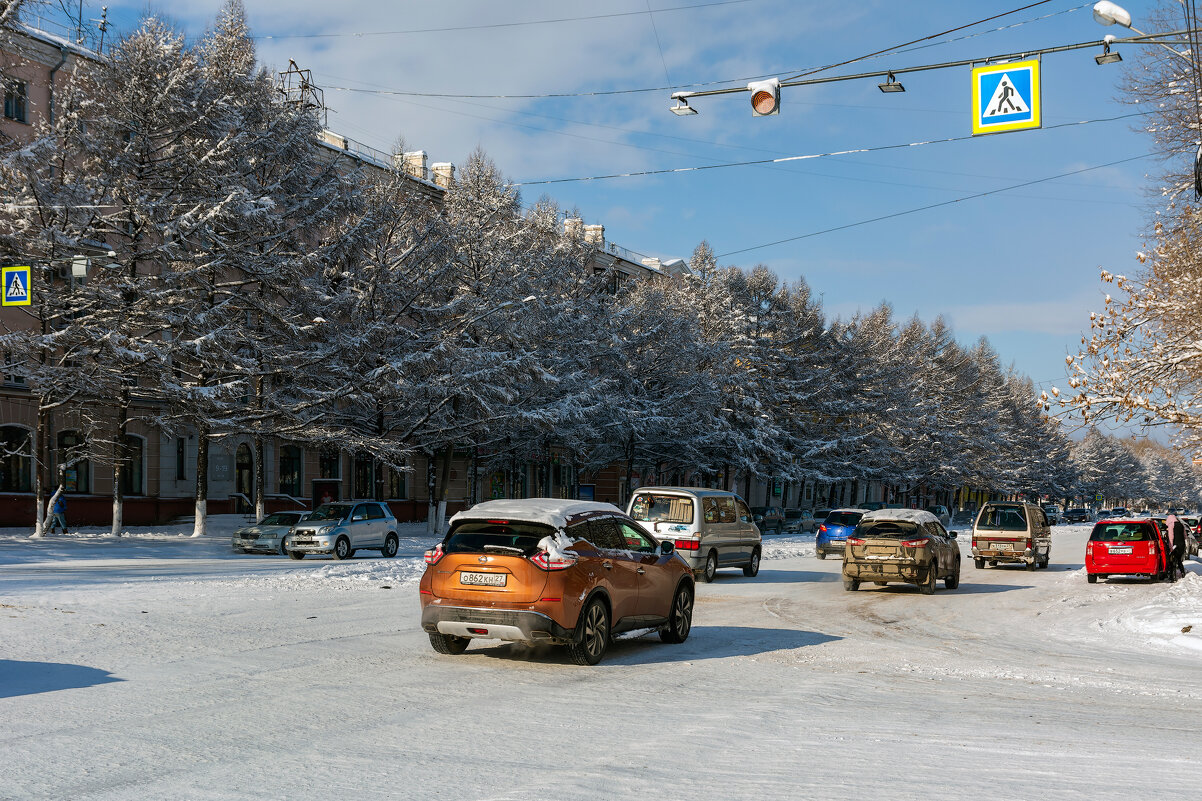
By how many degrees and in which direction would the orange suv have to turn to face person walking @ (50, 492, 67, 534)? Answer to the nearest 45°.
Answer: approximately 90° to its left

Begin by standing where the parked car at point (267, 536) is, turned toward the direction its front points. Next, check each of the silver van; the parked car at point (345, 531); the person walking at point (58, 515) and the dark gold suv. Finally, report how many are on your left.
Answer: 3

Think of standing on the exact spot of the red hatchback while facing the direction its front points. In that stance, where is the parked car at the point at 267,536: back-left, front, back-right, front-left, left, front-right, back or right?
left

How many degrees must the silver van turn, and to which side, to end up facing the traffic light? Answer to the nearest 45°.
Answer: approximately 135° to its right

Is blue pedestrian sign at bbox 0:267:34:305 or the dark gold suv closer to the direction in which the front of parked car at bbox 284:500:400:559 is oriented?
the blue pedestrian sign

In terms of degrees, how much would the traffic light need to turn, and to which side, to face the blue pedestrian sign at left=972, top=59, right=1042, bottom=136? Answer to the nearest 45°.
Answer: approximately 90° to its left

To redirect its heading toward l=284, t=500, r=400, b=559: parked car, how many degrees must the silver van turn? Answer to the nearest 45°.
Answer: approximately 90° to its left

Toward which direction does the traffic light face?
toward the camera

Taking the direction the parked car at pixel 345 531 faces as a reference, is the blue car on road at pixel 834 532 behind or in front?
behind

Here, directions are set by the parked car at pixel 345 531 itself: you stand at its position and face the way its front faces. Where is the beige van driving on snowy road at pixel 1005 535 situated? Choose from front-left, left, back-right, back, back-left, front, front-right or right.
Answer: back-left

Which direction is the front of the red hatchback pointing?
away from the camera

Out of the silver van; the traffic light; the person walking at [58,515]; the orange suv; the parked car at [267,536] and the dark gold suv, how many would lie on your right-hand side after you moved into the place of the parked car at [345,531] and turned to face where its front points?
2

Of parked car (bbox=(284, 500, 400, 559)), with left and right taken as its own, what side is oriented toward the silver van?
left

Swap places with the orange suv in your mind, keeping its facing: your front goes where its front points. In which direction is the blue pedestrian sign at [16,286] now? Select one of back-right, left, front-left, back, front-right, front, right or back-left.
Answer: left
